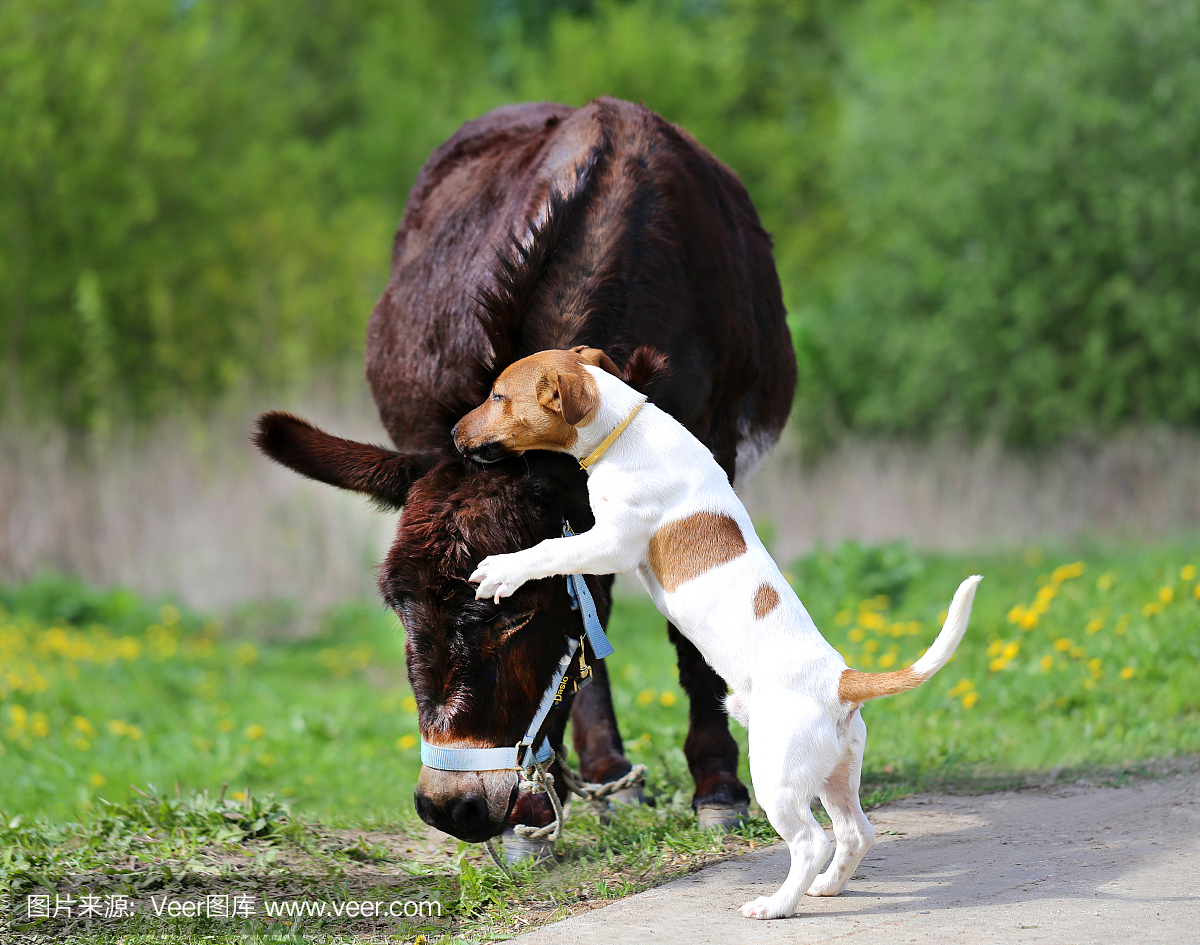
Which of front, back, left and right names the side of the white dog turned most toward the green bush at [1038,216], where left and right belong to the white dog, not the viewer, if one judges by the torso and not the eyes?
right

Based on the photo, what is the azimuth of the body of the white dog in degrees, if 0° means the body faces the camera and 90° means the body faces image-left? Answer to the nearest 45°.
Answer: approximately 90°
